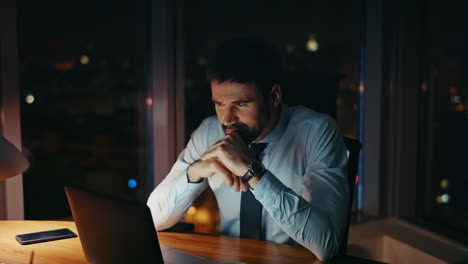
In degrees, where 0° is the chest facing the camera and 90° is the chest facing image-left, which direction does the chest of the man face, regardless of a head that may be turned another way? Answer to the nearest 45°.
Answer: approximately 45°

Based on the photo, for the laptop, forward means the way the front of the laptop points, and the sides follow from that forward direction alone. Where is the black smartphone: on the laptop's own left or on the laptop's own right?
on the laptop's own left

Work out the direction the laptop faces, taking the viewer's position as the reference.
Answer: facing away from the viewer and to the right of the viewer

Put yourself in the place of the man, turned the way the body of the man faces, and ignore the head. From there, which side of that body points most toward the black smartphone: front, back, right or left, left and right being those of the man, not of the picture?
front

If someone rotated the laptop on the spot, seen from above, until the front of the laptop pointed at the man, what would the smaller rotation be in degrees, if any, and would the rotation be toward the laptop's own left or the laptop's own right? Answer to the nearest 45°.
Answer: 0° — it already faces them

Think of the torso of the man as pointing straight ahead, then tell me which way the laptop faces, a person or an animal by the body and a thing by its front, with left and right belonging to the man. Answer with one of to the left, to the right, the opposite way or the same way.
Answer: the opposite way

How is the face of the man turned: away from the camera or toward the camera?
toward the camera
